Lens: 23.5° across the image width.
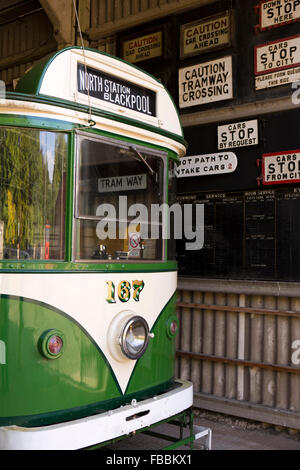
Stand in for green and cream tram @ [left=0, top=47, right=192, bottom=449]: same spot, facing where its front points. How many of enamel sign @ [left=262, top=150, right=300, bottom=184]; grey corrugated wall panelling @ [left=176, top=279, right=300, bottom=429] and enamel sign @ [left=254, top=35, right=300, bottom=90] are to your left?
3

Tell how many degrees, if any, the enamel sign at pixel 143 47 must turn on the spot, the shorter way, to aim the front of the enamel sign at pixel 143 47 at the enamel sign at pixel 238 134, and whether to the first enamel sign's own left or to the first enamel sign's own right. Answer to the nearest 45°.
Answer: approximately 90° to the first enamel sign's own left

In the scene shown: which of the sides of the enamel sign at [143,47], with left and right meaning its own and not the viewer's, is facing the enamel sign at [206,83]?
left

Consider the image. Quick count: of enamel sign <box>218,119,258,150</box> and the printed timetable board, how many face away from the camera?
0

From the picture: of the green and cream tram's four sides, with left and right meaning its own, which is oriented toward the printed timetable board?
left

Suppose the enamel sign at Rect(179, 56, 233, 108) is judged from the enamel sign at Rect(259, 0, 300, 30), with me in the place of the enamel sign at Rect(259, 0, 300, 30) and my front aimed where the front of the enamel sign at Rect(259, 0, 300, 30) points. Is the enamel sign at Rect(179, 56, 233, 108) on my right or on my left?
on my right
